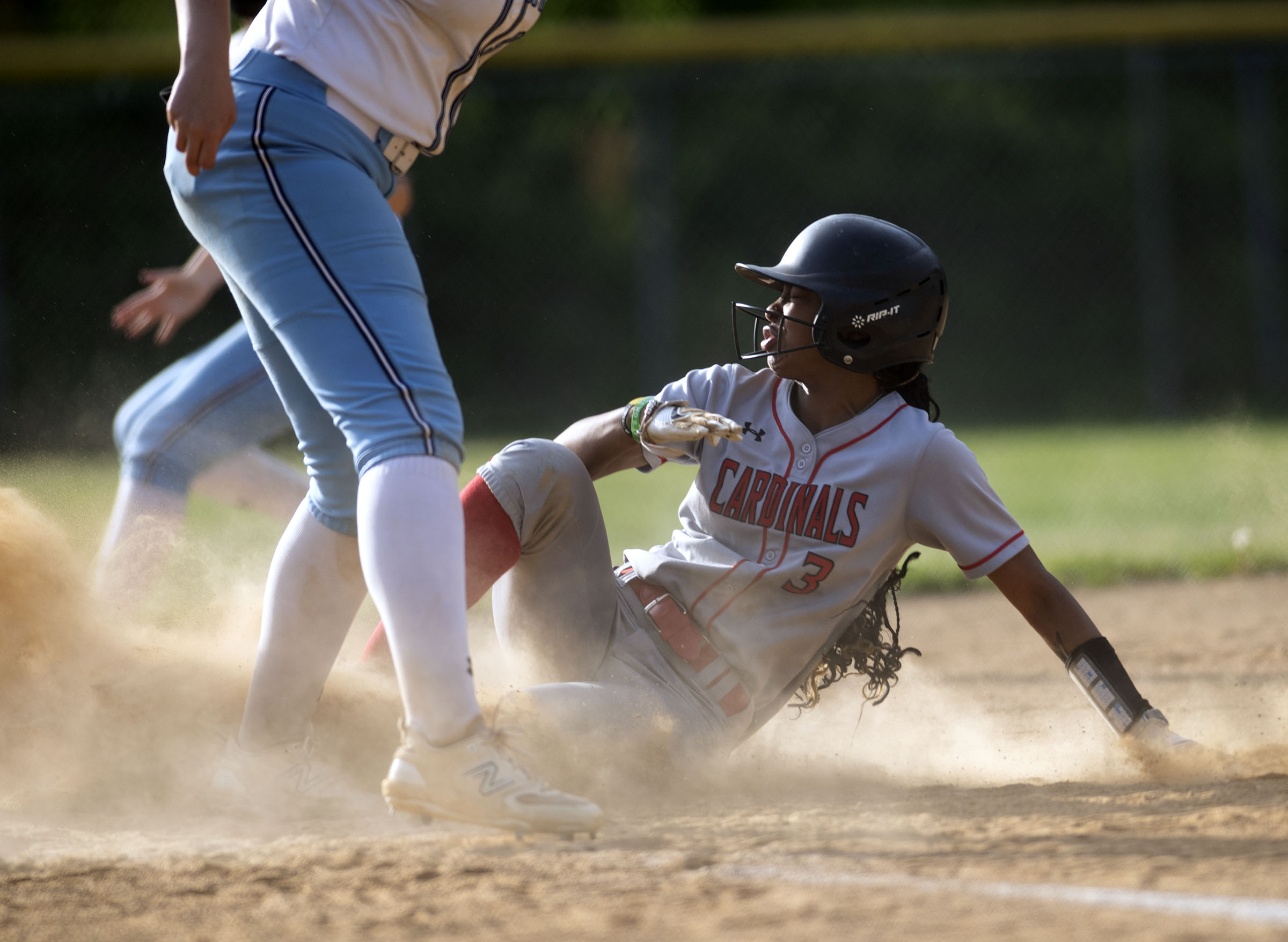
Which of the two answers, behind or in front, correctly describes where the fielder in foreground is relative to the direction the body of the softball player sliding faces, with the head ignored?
in front

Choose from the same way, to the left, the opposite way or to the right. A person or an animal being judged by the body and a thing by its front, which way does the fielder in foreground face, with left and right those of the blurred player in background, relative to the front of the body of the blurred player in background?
the opposite way

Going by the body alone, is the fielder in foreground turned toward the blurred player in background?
no

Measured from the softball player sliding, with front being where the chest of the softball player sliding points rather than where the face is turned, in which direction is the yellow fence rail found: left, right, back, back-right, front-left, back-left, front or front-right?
back-right

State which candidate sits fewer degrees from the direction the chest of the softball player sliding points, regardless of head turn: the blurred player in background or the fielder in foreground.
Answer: the fielder in foreground

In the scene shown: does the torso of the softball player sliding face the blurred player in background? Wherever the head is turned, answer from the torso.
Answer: no

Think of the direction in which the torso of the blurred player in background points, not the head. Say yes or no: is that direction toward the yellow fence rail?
no

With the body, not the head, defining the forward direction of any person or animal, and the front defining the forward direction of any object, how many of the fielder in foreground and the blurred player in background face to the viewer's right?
1

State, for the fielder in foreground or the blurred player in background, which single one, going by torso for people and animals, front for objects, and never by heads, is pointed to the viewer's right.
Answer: the fielder in foreground

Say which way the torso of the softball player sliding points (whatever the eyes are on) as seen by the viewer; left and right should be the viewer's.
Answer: facing the viewer and to the left of the viewer

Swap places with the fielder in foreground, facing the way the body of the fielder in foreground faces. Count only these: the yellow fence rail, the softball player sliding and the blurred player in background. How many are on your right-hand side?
0

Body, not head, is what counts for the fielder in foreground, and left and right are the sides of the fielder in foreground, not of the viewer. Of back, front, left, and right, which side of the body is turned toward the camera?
right

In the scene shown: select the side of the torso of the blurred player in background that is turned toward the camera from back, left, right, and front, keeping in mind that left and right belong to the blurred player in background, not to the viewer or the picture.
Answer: left

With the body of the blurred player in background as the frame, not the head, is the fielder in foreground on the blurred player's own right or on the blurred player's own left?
on the blurred player's own left

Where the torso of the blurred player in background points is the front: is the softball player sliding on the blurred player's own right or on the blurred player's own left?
on the blurred player's own left

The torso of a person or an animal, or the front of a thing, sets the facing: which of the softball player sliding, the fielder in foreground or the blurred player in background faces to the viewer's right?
the fielder in foreground
